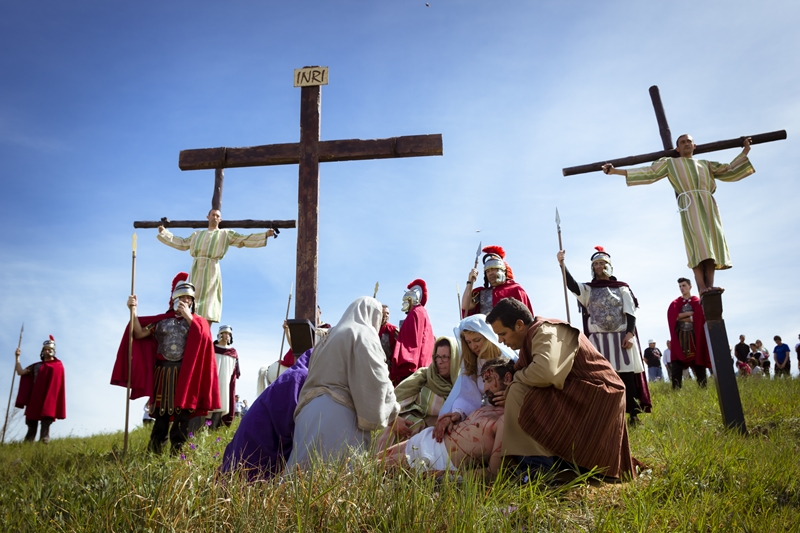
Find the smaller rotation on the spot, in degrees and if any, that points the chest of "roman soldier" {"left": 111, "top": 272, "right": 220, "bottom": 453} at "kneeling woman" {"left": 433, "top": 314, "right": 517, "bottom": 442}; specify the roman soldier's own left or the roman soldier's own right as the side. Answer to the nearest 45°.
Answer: approximately 45° to the roman soldier's own left

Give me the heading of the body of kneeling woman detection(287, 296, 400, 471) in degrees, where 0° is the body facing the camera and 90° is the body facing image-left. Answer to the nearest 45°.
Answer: approximately 225°

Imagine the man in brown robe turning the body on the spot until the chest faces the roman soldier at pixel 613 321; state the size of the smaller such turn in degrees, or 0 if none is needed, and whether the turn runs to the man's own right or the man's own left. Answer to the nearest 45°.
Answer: approximately 90° to the man's own right

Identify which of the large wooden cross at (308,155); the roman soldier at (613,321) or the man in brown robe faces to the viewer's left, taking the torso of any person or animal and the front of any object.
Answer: the man in brown robe

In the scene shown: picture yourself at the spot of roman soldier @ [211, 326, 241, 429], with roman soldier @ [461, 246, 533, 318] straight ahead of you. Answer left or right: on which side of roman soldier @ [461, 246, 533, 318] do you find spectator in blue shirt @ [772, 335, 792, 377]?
left

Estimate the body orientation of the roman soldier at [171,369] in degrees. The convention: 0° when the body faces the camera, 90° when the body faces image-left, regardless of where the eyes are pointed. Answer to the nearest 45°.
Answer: approximately 0°

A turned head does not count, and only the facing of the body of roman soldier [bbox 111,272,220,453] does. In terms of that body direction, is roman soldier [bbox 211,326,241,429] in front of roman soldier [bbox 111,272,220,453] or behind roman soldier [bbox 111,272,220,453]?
behind

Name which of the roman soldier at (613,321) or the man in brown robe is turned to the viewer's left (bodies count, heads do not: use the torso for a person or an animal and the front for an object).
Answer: the man in brown robe

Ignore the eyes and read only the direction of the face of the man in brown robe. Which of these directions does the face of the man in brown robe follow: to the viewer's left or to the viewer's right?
to the viewer's left

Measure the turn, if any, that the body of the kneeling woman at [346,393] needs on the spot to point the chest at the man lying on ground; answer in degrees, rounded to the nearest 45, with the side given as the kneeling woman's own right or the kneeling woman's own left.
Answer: approximately 45° to the kneeling woman's own right

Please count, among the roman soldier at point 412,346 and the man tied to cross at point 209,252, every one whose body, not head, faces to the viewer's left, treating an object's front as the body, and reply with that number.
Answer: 1

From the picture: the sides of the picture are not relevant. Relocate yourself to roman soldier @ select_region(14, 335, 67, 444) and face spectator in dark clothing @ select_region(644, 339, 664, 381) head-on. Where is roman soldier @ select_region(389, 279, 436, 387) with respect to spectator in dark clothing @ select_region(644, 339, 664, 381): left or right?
right

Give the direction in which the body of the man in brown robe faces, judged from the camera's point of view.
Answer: to the viewer's left

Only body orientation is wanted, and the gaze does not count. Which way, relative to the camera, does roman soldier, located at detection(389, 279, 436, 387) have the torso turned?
to the viewer's left
